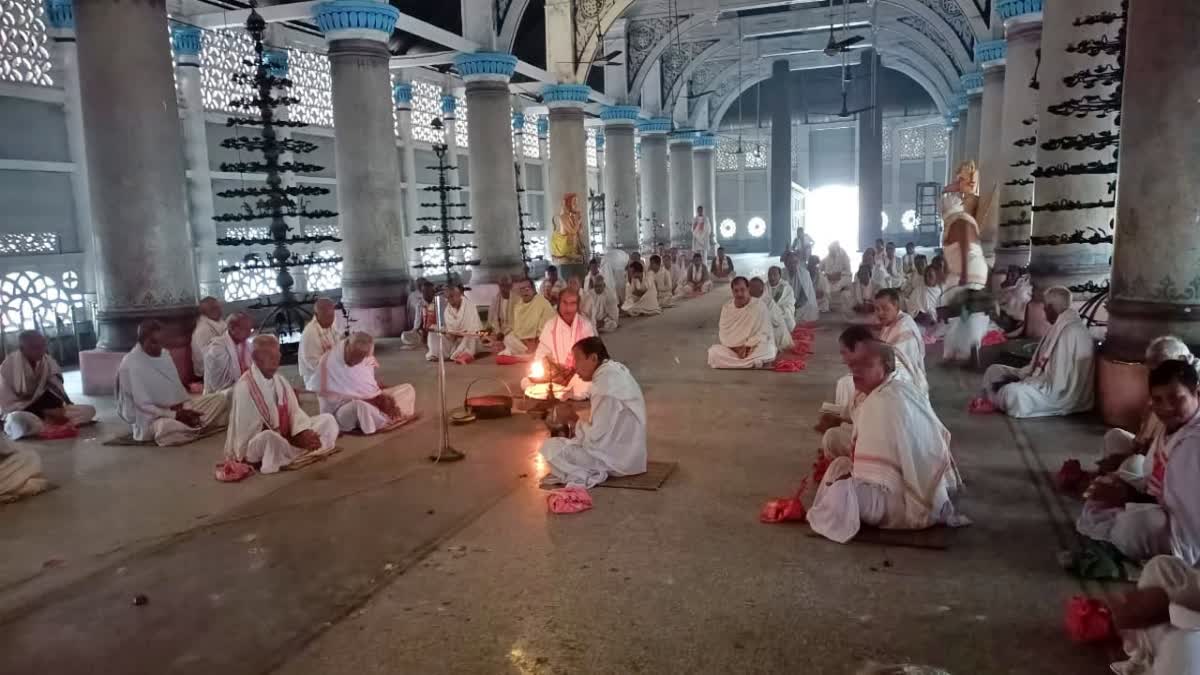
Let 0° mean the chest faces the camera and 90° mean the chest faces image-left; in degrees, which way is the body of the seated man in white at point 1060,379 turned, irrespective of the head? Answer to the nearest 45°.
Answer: approximately 90°

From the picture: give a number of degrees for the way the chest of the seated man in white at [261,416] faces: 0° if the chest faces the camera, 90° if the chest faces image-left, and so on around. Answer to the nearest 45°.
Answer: approximately 315°

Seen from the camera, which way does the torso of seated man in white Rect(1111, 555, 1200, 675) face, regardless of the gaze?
to the viewer's left

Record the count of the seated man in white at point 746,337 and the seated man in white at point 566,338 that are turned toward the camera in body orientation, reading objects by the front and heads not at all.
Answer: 2

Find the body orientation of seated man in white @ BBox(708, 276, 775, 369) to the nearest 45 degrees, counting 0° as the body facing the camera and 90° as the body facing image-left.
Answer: approximately 0°

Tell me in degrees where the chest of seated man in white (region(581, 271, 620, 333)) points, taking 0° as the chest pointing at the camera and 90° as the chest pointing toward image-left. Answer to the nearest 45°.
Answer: approximately 0°

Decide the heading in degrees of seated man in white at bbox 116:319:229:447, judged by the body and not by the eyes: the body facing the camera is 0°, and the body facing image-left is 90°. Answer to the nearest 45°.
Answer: approximately 315°

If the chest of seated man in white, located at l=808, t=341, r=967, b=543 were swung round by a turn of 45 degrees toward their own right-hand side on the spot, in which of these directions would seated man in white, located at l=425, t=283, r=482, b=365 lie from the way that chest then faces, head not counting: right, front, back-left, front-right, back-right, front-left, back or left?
front

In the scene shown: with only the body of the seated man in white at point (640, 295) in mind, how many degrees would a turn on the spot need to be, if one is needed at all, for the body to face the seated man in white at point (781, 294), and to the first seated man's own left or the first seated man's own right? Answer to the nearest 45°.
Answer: approximately 45° to the first seated man's own left

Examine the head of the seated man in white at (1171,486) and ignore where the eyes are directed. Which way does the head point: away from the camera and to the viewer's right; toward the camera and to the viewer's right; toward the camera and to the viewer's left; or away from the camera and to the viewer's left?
toward the camera and to the viewer's left

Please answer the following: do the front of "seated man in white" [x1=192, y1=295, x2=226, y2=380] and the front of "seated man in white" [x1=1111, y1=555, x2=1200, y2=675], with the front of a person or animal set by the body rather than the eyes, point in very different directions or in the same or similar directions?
very different directions

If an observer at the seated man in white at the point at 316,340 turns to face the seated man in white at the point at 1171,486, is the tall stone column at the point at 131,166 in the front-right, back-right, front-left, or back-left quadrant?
back-right
